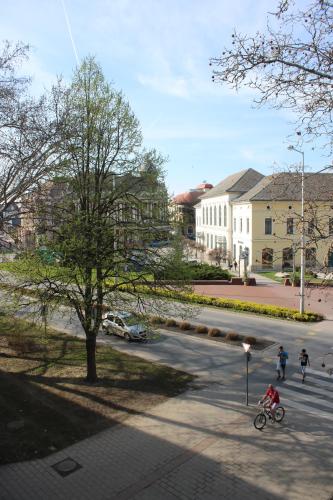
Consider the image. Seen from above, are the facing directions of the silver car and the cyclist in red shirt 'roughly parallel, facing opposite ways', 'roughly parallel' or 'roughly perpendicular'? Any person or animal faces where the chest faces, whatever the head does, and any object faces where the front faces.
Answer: roughly perpendicular

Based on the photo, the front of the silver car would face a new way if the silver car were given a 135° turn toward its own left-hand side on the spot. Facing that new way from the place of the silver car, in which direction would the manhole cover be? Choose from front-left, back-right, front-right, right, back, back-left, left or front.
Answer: back

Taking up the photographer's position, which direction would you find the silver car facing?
facing the viewer and to the right of the viewer

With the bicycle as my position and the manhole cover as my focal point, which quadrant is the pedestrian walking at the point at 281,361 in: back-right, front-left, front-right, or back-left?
back-right

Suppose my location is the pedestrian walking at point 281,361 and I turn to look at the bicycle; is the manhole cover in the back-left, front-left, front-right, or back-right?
front-right

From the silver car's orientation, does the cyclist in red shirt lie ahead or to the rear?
ahead
